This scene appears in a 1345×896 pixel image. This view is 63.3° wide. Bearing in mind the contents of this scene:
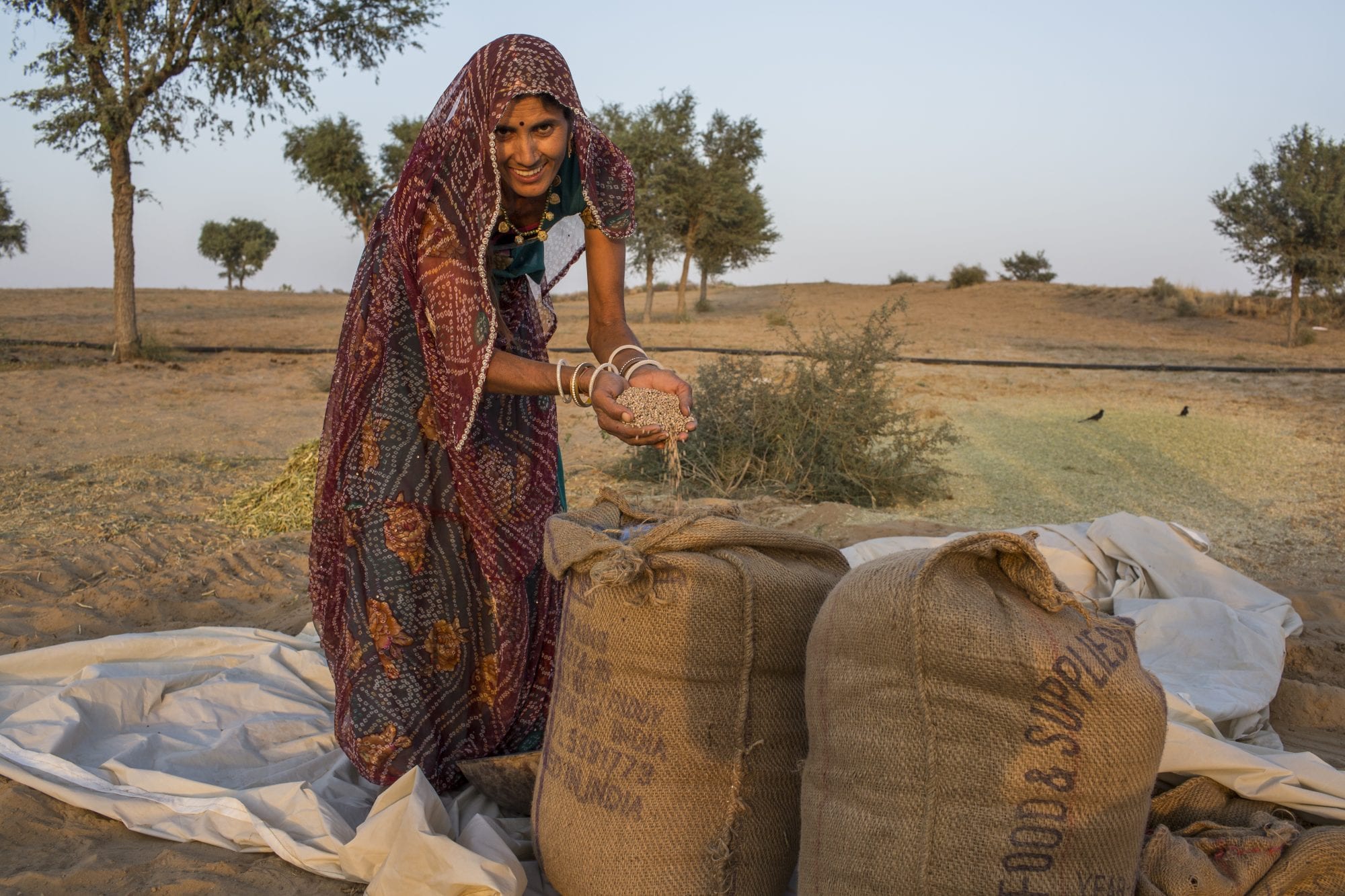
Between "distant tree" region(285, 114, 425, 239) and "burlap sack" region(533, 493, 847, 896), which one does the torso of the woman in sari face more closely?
the burlap sack

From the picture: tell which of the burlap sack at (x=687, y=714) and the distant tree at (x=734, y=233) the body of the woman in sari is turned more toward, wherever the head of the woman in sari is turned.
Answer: the burlap sack

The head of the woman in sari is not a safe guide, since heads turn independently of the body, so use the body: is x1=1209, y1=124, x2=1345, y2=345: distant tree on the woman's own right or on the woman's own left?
on the woman's own left

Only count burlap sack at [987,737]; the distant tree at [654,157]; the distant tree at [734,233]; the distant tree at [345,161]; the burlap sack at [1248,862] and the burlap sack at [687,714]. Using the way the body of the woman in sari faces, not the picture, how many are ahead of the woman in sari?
3

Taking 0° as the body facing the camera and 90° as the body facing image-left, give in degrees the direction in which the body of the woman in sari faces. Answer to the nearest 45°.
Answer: approximately 315°

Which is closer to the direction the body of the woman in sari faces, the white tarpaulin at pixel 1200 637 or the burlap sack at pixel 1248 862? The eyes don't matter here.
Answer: the burlap sack

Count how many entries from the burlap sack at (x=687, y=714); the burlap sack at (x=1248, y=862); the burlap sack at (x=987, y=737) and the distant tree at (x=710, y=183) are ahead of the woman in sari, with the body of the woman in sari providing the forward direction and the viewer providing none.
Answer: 3

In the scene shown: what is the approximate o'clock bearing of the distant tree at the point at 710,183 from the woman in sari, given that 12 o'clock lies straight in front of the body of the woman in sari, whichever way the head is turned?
The distant tree is roughly at 8 o'clock from the woman in sari.

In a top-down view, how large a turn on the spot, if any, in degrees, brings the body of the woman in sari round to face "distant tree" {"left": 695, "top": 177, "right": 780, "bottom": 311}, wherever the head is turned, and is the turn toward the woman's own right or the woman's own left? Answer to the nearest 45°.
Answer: approximately 135° to the woman's own left

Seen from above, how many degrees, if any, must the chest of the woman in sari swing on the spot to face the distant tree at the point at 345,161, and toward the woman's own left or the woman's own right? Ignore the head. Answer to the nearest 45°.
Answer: approximately 135° to the woman's own left

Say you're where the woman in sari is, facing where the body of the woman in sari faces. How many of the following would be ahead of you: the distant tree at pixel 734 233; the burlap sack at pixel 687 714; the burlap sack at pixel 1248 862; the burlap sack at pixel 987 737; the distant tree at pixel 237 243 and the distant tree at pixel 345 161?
3

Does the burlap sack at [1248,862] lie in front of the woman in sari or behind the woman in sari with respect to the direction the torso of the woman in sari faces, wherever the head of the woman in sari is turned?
in front

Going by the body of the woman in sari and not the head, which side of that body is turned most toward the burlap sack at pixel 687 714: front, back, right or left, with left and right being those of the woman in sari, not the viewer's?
front

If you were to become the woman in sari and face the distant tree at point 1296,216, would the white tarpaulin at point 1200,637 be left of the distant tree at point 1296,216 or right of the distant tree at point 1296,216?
right
